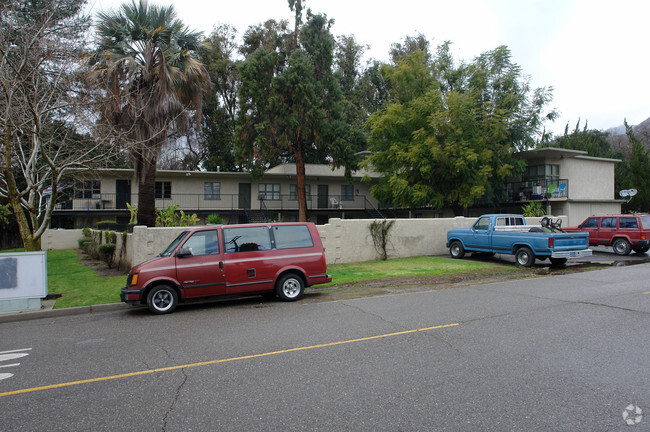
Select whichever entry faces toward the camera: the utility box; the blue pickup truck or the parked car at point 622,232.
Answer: the utility box

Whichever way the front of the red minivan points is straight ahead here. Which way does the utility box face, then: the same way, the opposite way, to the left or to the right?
to the left

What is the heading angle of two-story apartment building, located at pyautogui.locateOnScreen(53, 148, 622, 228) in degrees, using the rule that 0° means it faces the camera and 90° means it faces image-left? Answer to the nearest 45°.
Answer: approximately 0°

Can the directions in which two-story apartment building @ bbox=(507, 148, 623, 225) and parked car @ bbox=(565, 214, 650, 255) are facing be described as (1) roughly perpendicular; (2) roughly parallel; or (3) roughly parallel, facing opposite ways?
roughly perpendicular

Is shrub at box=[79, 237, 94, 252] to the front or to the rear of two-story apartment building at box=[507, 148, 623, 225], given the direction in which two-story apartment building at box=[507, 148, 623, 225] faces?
to the front

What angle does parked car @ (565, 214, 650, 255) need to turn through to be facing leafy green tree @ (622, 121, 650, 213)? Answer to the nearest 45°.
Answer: approximately 45° to its right

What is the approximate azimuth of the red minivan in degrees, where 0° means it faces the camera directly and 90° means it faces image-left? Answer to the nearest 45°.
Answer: approximately 90°

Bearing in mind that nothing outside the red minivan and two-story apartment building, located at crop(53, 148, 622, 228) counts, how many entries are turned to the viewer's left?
1

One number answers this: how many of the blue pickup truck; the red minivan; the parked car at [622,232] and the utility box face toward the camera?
1
